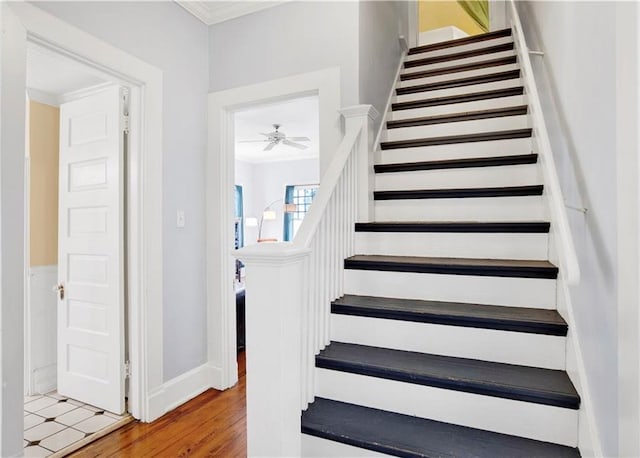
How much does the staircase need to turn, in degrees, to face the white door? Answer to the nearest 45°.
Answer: approximately 90° to its right

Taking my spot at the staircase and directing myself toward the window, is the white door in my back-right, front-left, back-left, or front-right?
front-left

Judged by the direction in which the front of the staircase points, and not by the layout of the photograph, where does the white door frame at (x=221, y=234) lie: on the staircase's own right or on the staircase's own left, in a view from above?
on the staircase's own right

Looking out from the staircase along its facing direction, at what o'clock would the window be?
The window is roughly at 5 o'clock from the staircase.

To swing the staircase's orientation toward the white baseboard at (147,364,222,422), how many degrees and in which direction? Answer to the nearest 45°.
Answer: approximately 90° to its right

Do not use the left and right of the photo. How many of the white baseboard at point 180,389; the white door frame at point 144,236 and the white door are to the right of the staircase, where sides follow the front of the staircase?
3

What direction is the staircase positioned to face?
toward the camera

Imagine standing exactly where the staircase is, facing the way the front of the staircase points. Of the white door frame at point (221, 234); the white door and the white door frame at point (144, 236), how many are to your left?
0

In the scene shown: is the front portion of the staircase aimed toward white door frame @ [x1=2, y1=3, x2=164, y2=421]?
no

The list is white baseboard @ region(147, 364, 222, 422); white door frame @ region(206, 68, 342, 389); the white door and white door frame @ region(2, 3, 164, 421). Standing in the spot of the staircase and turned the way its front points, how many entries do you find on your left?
0

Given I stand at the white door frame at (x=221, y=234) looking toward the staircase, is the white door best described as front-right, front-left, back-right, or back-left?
back-right
